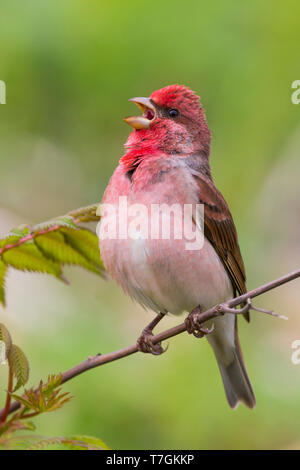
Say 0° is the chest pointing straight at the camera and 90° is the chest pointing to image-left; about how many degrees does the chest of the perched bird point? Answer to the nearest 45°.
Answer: approximately 45°
